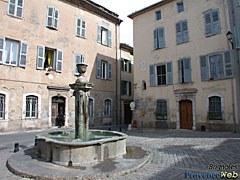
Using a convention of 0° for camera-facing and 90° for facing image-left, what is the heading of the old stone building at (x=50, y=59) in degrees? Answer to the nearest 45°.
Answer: approximately 315°

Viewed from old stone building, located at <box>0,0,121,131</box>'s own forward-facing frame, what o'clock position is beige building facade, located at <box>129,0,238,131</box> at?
The beige building facade is roughly at 11 o'clock from the old stone building.
